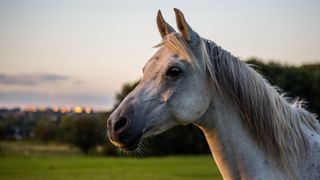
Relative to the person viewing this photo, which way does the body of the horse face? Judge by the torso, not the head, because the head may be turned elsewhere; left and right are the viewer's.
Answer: facing to the left of the viewer
